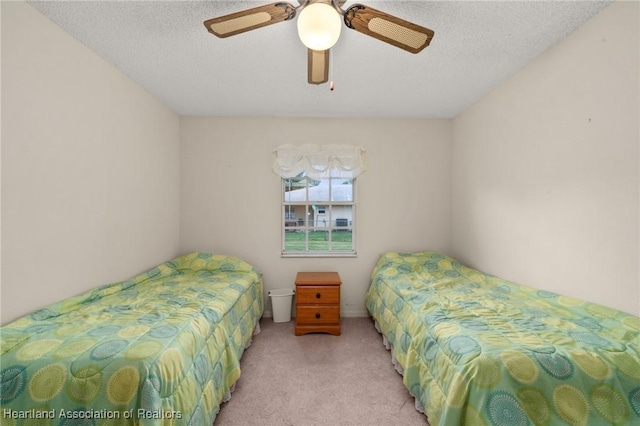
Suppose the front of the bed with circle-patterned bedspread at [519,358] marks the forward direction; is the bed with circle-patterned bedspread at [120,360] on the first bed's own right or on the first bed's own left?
on the first bed's own right

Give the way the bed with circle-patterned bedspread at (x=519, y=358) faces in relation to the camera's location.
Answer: facing the viewer and to the right of the viewer

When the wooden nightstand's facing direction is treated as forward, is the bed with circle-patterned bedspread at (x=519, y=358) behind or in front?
in front

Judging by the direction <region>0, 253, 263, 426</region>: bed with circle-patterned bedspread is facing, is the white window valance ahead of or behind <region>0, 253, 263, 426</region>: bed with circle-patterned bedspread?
behind

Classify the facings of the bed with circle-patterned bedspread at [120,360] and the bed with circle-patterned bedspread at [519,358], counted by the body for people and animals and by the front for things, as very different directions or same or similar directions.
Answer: same or similar directions

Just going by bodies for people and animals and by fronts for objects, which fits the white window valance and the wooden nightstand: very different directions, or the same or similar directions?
same or similar directions

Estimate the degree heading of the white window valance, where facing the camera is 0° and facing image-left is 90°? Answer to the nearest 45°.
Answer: approximately 0°

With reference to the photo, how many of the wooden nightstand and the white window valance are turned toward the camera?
2

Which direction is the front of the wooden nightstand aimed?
toward the camera
